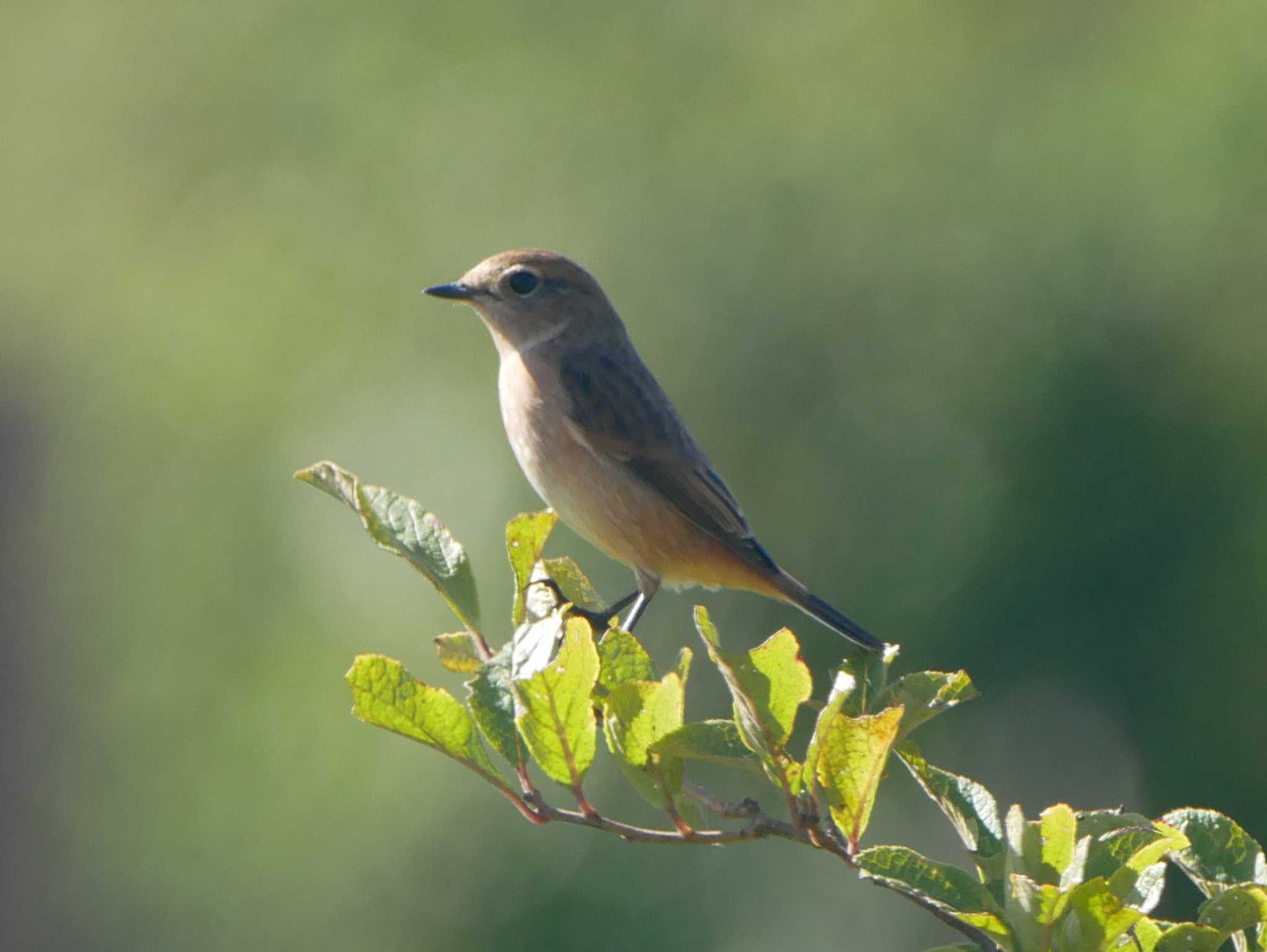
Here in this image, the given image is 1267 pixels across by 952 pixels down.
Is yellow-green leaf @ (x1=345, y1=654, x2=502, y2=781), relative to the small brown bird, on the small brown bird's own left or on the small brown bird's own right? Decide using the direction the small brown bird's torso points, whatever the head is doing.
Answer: on the small brown bird's own left

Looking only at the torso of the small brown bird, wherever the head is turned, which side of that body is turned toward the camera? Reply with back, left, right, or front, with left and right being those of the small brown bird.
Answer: left

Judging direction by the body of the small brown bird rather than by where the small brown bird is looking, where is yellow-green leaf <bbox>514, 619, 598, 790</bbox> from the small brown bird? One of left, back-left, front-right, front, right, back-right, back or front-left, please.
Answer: front
